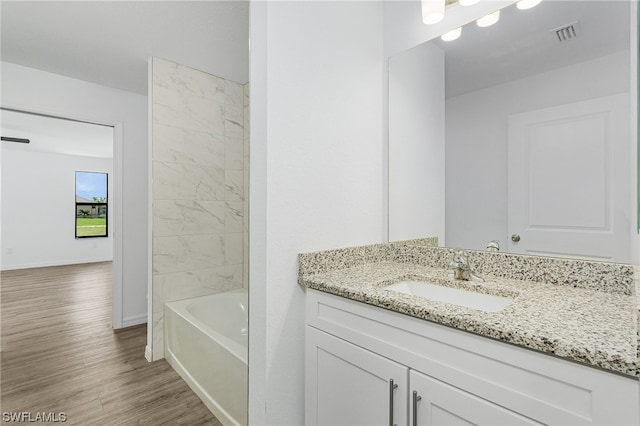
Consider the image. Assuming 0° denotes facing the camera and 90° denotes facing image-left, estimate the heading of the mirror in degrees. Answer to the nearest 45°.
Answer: approximately 45°

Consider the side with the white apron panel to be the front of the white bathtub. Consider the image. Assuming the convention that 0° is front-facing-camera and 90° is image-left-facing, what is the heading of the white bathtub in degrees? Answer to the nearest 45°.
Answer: approximately 45°

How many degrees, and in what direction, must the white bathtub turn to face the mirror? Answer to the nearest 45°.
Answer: approximately 90° to its left

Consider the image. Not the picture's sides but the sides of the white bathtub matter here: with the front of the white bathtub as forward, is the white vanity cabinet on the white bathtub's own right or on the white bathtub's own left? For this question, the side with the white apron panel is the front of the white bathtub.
on the white bathtub's own left

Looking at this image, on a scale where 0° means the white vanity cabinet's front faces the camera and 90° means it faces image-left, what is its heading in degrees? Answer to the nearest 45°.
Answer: approximately 45°

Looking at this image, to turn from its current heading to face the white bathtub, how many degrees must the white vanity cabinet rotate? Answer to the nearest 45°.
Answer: approximately 45° to its right
